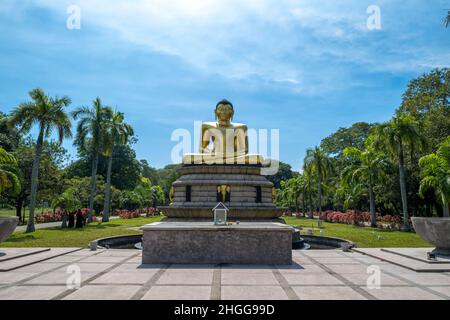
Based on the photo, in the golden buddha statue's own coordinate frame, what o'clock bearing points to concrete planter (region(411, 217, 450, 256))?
The concrete planter is roughly at 11 o'clock from the golden buddha statue.

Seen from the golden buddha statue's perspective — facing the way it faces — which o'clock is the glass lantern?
The glass lantern is roughly at 12 o'clock from the golden buddha statue.

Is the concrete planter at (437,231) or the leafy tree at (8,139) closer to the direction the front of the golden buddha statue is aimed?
the concrete planter

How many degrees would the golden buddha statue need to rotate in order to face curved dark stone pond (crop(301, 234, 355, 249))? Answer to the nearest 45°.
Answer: approximately 45° to its left

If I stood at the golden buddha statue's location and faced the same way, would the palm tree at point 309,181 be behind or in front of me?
behind

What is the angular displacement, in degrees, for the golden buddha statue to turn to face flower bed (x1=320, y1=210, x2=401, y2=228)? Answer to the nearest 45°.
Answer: approximately 135° to its left

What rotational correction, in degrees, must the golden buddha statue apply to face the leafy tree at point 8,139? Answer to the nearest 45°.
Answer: approximately 135° to its right

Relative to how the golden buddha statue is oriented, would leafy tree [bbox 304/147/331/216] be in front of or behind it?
behind

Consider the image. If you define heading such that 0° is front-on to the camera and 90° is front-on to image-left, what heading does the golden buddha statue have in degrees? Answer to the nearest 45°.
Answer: approximately 0°

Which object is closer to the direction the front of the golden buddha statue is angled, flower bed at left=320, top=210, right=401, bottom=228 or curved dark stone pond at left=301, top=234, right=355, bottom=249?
the curved dark stone pond
